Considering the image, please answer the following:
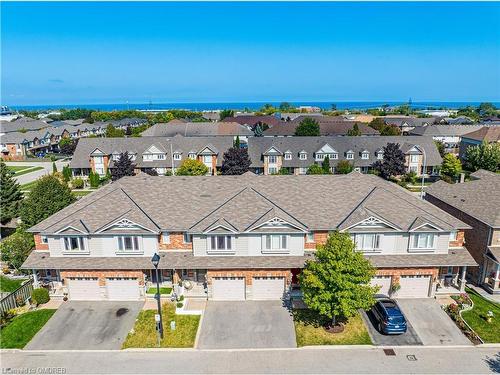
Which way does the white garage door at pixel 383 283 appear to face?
toward the camera

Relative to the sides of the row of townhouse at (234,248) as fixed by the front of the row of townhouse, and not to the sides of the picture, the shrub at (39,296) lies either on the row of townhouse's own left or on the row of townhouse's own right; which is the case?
on the row of townhouse's own right

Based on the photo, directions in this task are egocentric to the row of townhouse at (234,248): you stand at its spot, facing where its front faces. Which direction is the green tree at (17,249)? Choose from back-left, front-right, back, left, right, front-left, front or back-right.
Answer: right

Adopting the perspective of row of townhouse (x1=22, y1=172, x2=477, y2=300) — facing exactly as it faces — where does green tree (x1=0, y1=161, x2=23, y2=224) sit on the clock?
The green tree is roughly at 4 o'clock from the row of townhouse.

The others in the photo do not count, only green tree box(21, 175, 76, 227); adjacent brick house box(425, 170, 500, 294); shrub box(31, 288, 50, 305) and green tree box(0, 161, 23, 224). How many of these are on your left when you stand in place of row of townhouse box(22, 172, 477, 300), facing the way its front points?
1

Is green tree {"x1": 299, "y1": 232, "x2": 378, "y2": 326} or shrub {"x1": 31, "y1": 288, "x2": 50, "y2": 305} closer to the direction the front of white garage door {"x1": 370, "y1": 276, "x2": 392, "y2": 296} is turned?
the green tree

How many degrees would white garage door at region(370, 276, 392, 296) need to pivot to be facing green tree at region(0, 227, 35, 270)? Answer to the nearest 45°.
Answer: approximately 90° to its right

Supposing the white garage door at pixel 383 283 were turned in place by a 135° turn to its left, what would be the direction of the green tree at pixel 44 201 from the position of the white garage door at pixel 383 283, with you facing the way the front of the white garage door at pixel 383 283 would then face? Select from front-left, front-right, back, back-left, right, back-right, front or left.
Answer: back-left

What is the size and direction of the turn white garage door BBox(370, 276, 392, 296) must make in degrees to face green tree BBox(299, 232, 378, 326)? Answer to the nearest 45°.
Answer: approximately 45° to its right

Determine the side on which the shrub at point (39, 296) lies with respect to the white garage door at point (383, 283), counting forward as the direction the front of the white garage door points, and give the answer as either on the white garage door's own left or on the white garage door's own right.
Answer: on the white garage door's own right

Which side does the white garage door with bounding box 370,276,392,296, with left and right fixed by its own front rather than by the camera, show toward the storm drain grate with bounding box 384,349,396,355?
front

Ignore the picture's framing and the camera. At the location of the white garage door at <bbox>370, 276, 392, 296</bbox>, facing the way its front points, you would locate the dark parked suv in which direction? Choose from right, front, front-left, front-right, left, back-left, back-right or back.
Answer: front
